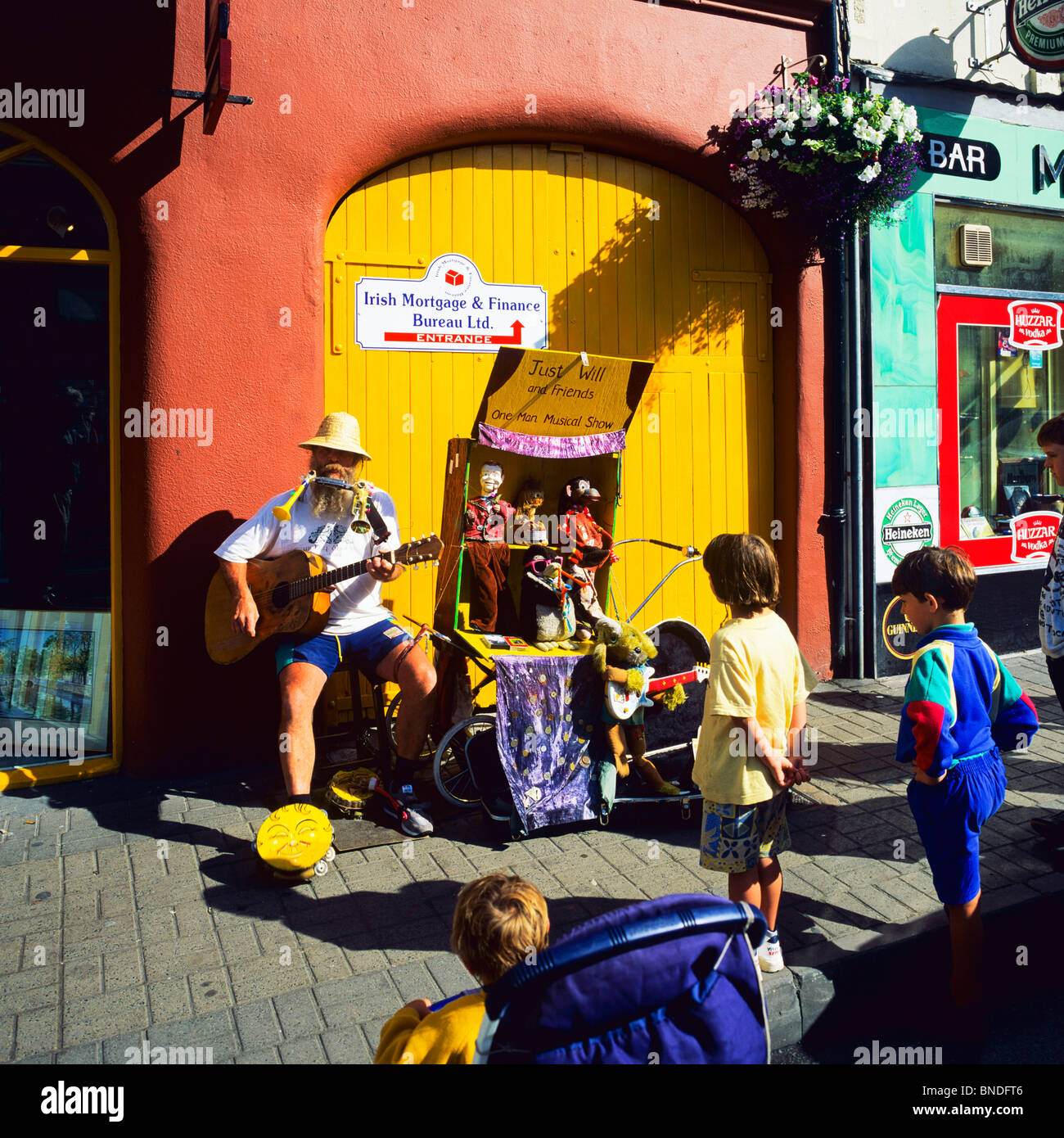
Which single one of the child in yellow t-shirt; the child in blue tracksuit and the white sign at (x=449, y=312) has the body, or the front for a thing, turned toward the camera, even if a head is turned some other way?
the white sign

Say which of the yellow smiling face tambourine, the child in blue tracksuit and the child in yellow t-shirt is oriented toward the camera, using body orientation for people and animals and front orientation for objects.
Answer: the yellow smiling face tambourine

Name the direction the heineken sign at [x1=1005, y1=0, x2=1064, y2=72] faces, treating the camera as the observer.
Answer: facing the viewer

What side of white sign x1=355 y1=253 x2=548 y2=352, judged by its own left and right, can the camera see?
front

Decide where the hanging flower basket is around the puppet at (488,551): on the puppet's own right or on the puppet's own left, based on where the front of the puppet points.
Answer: on the puppet's own left

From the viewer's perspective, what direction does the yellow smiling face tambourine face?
toward the camera

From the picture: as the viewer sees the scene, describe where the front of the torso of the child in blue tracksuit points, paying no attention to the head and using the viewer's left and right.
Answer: facing away from the viewer and to the left of the viewer

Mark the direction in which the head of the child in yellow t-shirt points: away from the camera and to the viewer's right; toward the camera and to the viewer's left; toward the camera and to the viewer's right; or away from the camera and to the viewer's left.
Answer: away from the camera and to the viewer's left

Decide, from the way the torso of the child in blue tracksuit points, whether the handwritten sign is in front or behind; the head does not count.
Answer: in front

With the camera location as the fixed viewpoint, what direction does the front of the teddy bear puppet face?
facing the viewer and to the right of the viewer
